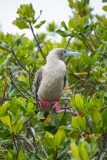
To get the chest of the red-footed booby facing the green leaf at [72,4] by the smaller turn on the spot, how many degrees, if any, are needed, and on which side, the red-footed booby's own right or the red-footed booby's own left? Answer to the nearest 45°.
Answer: approximately 90° to the red-footed booby's own left

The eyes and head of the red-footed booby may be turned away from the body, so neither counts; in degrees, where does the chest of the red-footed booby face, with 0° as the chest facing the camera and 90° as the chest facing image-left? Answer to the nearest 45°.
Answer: approximately 315°
